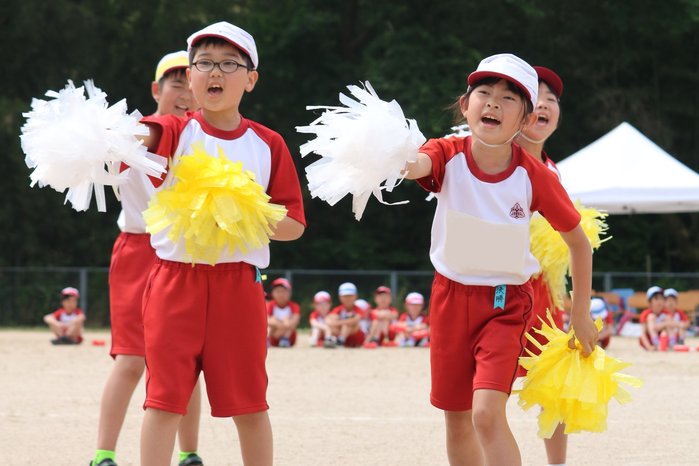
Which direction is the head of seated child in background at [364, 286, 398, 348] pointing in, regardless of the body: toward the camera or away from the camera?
toward the camera

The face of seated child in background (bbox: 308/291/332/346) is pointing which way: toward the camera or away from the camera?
toward the camera

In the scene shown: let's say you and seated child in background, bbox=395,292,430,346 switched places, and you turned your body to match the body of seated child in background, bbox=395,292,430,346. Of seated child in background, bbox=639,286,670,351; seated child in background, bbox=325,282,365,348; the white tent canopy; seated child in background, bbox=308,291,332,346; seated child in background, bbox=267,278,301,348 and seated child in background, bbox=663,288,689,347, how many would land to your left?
3

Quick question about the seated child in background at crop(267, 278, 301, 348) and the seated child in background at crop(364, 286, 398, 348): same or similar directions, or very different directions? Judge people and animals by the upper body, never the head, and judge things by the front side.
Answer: same or similar directions

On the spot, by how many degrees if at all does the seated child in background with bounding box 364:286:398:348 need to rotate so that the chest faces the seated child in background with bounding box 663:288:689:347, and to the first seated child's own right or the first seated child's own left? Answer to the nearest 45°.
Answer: approximately 90° to the first seated child's own left

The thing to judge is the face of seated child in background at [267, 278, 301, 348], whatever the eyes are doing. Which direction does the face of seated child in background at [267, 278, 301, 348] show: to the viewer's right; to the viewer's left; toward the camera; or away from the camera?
toward the camera

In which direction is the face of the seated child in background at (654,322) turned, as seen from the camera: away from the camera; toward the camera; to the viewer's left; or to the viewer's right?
toward the camera

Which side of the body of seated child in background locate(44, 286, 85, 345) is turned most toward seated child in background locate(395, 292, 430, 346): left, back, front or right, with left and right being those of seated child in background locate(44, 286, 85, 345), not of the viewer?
left

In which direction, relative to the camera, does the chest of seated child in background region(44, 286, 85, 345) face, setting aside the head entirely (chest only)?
toward the camera

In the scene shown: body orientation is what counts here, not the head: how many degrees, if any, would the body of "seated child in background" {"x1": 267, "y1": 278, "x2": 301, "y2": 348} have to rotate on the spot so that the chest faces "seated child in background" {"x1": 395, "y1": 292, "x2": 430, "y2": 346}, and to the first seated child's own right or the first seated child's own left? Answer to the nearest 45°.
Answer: approximately 90° to the first seated child's own left

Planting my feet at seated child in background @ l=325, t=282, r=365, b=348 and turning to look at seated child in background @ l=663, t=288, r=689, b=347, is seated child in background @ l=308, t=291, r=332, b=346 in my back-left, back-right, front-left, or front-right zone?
back-left

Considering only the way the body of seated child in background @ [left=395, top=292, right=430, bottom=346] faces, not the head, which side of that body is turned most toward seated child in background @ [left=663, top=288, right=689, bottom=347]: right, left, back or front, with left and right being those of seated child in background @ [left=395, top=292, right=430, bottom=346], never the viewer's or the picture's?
left

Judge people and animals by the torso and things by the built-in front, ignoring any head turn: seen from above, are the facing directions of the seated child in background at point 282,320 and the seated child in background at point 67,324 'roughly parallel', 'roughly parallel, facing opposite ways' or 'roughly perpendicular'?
roughly parallel

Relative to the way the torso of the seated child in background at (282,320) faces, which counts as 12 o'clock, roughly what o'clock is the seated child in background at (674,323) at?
the seated child in background at (674,323) is roughly at 9 o'clock from the seated child in background at (282,320).

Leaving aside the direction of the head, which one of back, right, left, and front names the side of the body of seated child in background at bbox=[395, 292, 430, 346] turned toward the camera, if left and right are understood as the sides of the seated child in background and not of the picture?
front

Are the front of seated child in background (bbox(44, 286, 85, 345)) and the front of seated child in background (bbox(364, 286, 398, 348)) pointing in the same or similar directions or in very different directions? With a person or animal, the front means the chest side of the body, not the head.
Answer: same or similar directions
